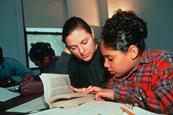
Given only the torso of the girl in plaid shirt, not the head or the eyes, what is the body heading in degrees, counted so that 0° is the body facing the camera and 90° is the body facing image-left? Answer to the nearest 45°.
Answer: approximately 90°

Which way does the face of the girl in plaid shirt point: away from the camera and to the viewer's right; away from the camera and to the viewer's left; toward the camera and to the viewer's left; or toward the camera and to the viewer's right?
toward the camera and to the viewer's left

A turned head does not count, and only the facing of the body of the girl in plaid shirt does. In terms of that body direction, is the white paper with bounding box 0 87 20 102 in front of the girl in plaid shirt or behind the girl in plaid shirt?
in front
